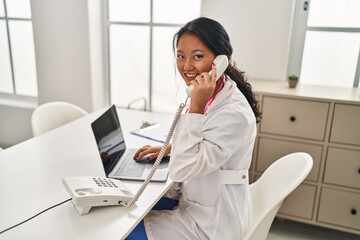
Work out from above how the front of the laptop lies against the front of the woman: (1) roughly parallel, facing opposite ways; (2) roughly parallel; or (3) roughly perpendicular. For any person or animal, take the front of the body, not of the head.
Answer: roughly parallel, facing opposite ways

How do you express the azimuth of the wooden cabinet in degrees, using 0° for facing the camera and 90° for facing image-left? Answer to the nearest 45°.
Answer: approximately 0°

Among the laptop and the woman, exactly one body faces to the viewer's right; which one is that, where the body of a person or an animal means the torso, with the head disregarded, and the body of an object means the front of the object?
the laptop

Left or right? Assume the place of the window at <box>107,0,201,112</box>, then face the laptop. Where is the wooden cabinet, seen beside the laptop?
left

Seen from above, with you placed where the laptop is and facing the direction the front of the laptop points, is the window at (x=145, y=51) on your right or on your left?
on your left

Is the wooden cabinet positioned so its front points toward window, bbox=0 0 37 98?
no

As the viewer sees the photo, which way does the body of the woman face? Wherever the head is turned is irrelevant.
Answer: to the viewer's left

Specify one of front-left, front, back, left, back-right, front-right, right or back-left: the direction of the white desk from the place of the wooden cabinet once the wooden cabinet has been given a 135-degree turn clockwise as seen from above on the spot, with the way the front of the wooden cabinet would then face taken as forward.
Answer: left

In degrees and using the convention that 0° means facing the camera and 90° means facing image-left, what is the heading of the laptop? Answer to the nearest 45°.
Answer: approximately 270°

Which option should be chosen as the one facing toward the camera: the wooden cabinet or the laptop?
the wooden cabinet

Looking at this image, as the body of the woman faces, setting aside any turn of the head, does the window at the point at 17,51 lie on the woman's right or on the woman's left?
on the woman's right

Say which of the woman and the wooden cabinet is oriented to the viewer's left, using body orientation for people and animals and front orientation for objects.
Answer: the woman
